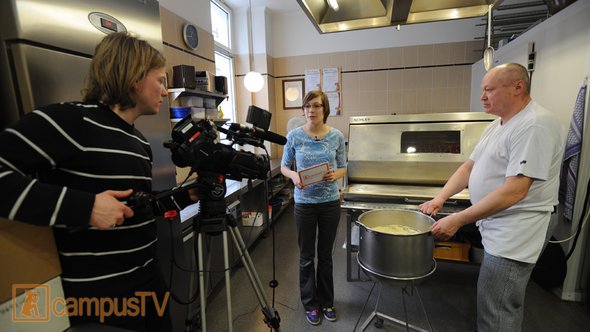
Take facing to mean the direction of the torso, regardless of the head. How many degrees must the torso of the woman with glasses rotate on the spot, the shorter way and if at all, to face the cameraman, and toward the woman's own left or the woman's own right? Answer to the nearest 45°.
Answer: approximately 45° to the woman's own right

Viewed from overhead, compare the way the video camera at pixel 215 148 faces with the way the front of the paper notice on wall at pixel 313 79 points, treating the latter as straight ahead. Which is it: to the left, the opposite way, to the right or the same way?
to the left

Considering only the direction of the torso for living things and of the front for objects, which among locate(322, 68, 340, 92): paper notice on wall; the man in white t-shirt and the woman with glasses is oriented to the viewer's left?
the man in white t-shirt

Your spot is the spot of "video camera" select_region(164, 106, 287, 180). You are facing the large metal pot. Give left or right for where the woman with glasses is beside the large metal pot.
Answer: left

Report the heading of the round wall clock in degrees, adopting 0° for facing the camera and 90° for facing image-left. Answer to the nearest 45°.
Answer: approximately 315°

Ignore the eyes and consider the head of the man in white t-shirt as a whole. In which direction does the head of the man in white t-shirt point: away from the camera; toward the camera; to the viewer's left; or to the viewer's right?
to the viewer's left

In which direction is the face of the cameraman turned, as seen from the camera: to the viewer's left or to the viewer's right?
to the viewer's right

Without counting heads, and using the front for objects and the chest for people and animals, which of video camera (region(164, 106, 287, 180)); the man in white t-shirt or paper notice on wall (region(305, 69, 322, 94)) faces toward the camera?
the paper notice on wall

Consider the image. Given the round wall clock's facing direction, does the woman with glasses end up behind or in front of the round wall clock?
in front

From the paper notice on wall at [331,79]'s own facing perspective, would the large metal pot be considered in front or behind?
in front

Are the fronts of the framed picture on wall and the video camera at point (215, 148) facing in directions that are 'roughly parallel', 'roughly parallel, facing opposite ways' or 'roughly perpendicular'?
roughly perpendicular
